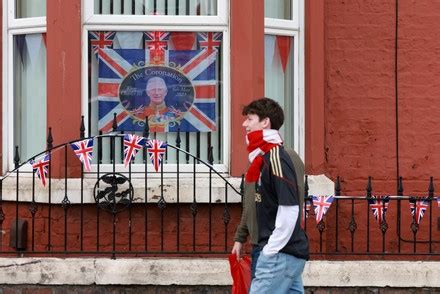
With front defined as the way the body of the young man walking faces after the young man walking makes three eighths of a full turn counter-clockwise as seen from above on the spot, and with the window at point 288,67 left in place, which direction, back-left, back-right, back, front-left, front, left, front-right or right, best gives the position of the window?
back-left

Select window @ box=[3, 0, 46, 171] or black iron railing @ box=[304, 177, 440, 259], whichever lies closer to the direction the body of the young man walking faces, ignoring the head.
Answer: the window

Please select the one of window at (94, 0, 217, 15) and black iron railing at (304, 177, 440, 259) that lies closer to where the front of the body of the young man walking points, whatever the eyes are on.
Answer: the window

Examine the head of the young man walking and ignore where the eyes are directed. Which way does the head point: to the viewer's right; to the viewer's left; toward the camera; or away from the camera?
to the viewer's left

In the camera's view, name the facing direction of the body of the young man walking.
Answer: to the viewer's left
